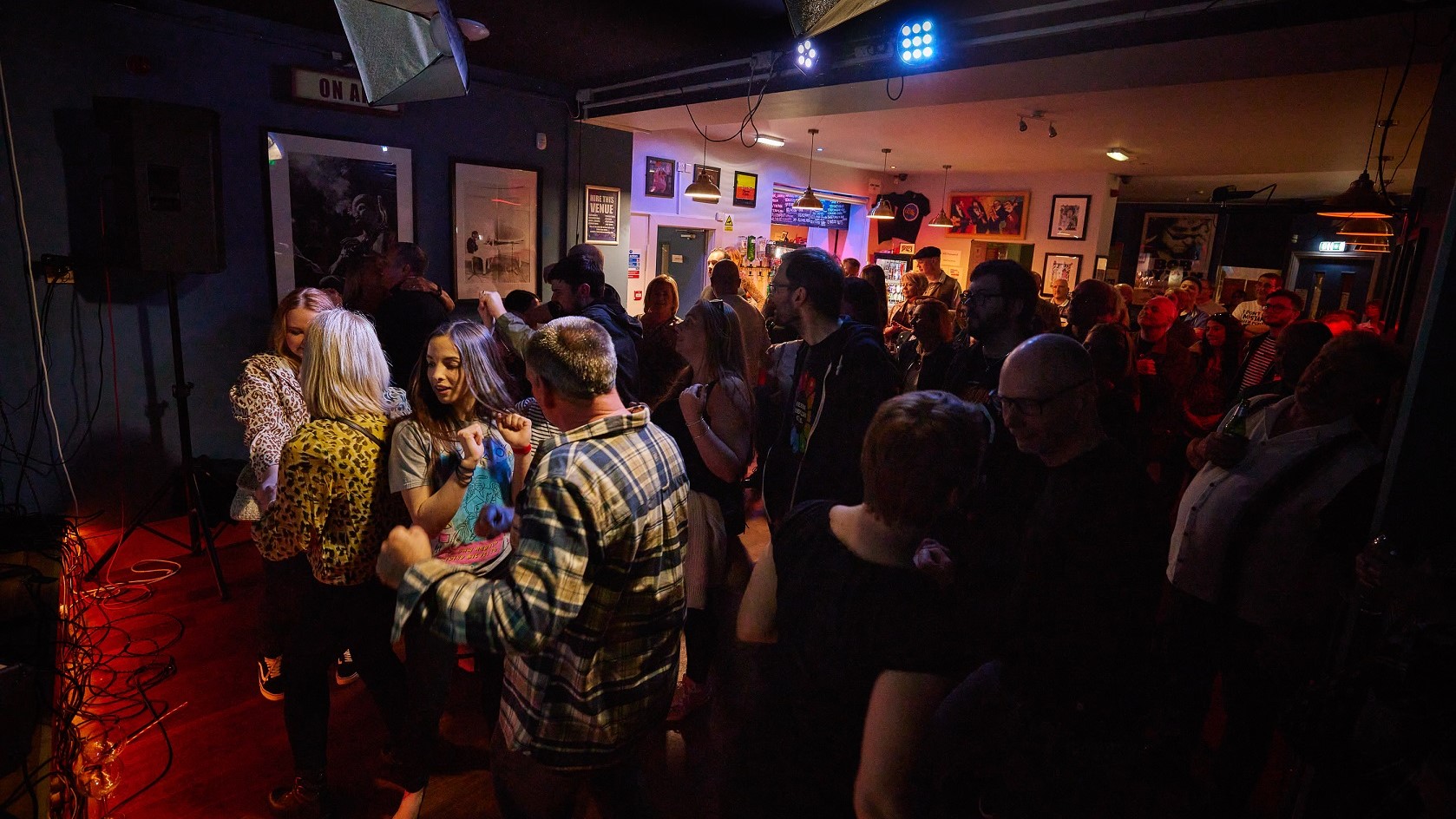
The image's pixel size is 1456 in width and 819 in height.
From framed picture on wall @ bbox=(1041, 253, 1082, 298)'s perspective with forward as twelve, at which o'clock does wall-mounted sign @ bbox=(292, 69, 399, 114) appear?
The wall-mounted sign is roughly at 1 o'clock from the framed picture on wall.

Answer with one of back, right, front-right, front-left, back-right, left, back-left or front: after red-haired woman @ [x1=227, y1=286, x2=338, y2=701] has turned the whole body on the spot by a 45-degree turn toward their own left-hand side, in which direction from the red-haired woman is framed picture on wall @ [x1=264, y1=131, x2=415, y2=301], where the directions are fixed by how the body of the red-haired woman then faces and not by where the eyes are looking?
left

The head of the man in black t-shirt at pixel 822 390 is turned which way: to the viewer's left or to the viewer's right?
to the viewer's left

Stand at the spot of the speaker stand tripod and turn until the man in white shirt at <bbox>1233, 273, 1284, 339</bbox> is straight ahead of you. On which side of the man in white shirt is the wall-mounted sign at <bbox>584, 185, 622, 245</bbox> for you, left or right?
left

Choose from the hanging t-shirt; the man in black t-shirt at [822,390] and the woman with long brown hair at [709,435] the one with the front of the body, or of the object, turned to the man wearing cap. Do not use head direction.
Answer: the hanging t-shirt

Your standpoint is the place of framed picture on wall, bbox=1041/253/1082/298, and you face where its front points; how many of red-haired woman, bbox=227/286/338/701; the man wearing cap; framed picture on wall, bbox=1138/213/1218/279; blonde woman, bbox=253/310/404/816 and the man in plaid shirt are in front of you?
4

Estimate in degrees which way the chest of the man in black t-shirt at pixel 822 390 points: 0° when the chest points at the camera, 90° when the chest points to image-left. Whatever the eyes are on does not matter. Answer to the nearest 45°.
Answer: approximately 45°

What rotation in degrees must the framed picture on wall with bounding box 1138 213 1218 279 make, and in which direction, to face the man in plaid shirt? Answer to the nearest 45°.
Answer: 0° — it already faces them

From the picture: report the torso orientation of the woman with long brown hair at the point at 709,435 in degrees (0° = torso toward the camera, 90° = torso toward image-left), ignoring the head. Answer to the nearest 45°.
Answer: approximately 90°

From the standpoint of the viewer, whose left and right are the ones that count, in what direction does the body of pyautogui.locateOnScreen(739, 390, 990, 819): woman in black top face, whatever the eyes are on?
facing away from the viewer and to the right of the viewer
